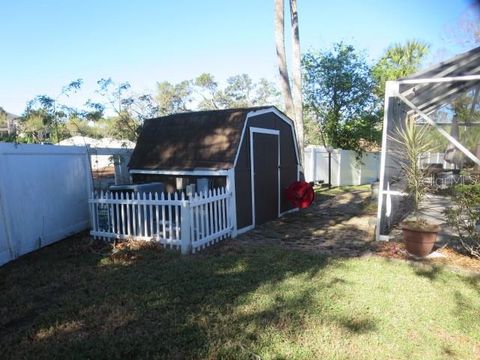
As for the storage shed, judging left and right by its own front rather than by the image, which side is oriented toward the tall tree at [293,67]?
left

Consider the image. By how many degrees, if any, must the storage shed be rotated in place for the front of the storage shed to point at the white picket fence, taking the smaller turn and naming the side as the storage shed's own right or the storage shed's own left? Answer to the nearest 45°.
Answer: approximately 90° to the storage shed's own right

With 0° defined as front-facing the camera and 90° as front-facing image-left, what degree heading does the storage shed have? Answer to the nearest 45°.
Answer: approximately 315°

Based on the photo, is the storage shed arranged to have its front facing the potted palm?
yes

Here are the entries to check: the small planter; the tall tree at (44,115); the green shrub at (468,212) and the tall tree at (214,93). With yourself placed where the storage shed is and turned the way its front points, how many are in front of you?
2

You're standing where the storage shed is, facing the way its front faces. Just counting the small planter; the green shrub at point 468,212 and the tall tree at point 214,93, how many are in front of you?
2

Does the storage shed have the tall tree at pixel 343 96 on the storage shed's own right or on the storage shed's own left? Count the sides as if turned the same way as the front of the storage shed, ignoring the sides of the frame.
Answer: on the storage shed's own left

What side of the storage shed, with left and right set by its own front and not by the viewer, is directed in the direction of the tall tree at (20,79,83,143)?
back

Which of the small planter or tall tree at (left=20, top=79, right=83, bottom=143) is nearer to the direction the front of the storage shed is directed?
the small planter

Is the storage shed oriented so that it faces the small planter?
yes

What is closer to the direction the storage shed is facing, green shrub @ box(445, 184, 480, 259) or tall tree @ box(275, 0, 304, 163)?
the green shrub

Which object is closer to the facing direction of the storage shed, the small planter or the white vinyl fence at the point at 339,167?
the small planter
